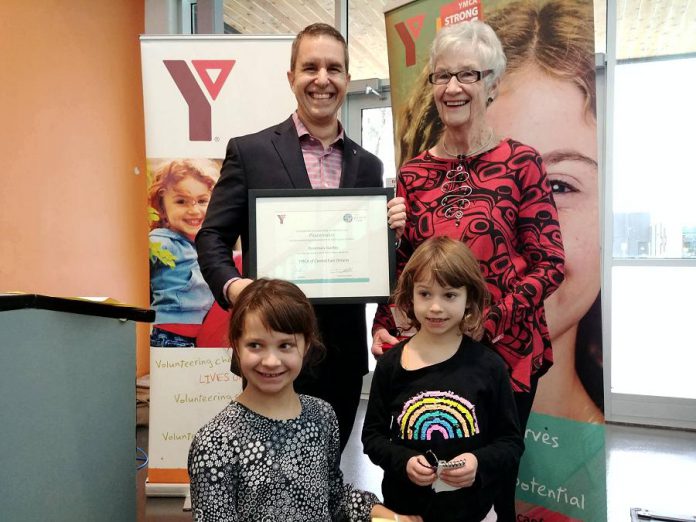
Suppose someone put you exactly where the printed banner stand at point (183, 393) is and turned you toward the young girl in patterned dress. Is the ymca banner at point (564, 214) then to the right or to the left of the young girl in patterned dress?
left

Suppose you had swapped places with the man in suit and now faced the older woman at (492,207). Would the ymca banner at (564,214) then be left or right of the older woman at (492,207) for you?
left

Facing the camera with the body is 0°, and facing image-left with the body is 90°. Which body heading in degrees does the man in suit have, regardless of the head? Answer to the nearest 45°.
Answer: approximately 0°

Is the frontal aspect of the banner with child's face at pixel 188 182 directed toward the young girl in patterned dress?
yes

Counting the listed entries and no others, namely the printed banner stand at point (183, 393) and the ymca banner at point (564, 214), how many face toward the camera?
2

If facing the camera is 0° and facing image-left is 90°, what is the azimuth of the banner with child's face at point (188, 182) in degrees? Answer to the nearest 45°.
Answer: approximately 0°

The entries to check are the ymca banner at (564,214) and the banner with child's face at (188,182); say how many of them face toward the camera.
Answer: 2

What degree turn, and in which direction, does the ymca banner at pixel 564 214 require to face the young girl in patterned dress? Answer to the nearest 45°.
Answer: approximately 45° to its right
